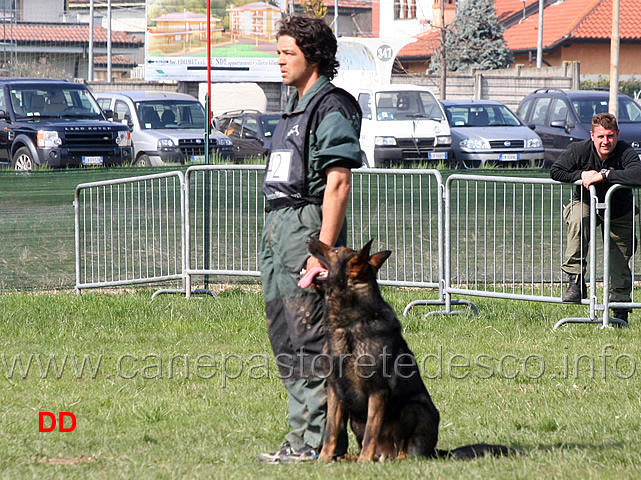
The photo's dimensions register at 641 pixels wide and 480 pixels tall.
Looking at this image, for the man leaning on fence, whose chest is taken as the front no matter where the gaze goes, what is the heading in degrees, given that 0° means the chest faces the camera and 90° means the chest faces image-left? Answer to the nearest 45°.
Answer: approximately 0°

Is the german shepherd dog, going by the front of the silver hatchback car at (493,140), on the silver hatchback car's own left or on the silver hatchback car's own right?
on the silver hatchback car's own right

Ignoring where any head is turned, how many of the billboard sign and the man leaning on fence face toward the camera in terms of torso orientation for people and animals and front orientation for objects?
2

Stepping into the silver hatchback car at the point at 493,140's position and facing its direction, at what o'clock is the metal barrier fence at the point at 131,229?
The metal barrier fence is roughly at 2 o'clock from the silver hatchback car.

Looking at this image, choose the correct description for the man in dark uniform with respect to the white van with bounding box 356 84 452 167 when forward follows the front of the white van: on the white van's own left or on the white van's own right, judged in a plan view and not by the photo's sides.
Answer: on the white van's own right

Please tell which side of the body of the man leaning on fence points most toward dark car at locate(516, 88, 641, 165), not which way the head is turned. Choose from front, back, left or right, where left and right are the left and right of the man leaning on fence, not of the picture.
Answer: back

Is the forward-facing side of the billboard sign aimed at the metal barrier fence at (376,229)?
yes

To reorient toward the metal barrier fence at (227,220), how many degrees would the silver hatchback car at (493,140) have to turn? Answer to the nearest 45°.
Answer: approximately 45° to its right

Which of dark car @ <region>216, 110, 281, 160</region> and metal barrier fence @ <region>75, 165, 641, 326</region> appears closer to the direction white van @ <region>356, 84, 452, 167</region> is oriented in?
the metal barrier fence

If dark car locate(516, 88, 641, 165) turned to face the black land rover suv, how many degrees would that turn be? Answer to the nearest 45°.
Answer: approximately 90° to its right
